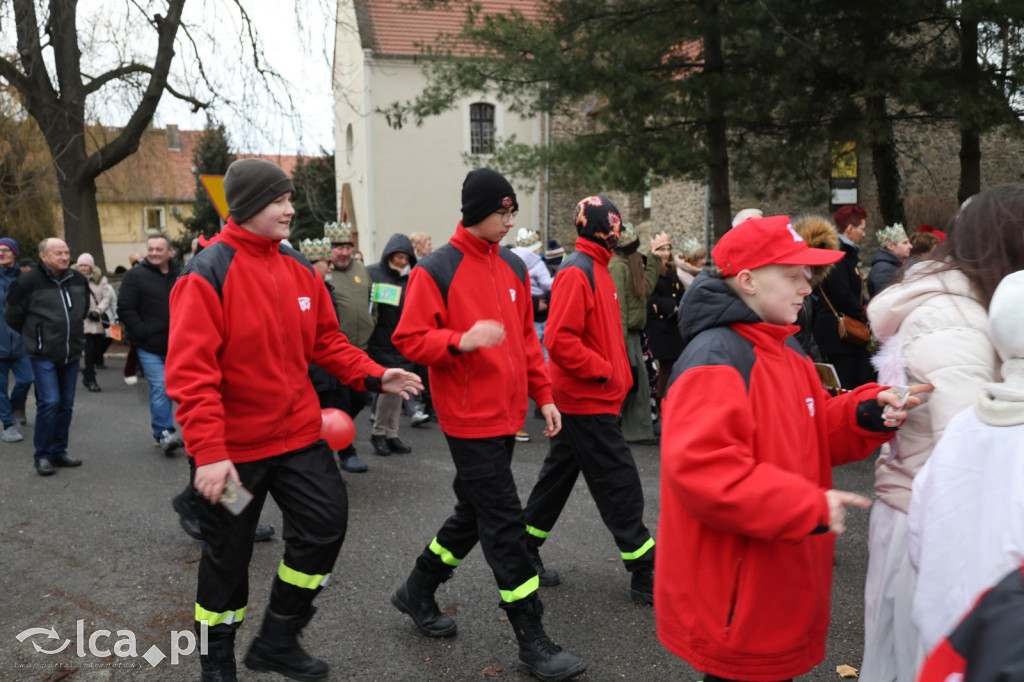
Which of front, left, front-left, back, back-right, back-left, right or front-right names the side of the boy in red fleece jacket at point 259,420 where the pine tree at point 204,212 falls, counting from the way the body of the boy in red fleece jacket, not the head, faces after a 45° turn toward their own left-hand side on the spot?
left

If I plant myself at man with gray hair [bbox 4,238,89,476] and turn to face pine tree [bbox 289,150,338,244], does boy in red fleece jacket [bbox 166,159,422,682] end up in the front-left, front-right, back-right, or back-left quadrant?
back-right

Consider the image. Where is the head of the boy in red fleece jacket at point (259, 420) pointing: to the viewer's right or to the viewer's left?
to the viewer's right

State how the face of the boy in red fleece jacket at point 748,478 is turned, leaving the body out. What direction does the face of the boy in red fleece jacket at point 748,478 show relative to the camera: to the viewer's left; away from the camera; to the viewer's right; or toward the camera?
to the viewer's right

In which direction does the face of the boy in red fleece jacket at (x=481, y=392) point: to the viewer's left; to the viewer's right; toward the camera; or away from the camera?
to the viewer's right

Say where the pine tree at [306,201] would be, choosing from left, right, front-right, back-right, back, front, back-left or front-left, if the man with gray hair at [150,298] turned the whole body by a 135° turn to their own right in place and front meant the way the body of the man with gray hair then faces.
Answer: right

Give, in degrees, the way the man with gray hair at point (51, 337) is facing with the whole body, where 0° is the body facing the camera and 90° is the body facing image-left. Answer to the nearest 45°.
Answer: approximately 315°

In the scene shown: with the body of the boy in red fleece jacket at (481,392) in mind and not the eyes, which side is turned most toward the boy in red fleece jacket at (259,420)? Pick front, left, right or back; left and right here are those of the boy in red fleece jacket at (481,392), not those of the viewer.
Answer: right

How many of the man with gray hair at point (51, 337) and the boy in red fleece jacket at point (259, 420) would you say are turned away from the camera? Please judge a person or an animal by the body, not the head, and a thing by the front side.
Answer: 0

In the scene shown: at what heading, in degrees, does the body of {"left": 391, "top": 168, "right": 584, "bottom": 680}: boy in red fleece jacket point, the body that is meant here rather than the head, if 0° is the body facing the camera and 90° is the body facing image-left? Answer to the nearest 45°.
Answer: approximately 315°

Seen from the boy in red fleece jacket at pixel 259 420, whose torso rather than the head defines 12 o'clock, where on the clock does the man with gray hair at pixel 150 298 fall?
The man with gray hair is roughly at 7 o'clock from the boy in red fleece jacket.

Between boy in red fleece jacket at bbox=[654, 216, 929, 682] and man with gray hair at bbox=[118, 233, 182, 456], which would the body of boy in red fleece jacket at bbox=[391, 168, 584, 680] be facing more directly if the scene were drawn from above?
the boy in red fleece jacket

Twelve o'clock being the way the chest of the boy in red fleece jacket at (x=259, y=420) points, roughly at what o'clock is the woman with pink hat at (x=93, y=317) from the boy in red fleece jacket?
The woman with pink hat is roughly at 7 o'clock from the boy in red fleece jacket.
